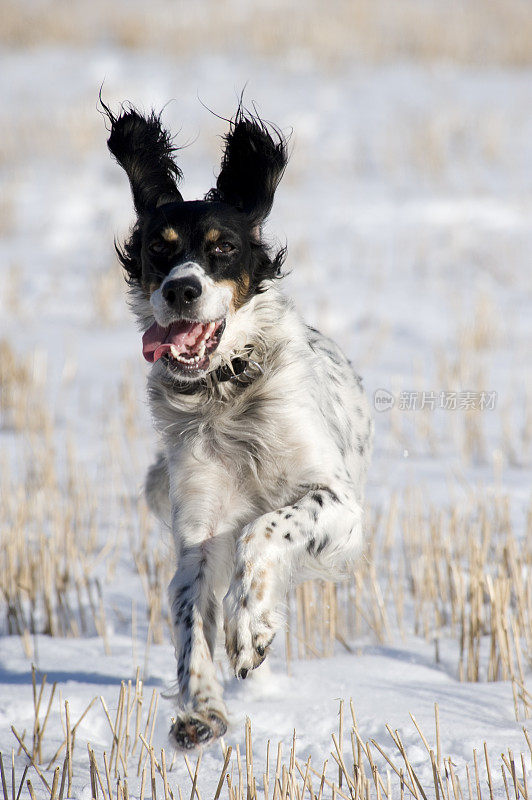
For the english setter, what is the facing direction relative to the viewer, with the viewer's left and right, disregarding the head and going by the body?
facing the viewer
